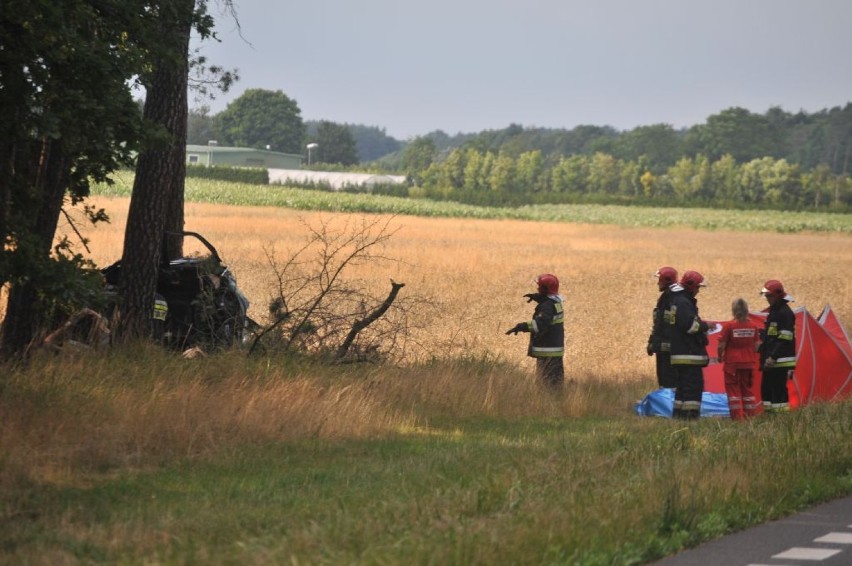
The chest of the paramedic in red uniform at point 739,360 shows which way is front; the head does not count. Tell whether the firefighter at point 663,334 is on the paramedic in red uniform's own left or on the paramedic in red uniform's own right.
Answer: on the paramedic in red uniform's own left

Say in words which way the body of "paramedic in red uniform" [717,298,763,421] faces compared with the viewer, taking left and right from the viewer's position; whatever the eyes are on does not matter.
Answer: facing away from the viewer

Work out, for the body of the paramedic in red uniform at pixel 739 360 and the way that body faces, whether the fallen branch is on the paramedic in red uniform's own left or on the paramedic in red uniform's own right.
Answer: on the paramedic in red uniform's own left

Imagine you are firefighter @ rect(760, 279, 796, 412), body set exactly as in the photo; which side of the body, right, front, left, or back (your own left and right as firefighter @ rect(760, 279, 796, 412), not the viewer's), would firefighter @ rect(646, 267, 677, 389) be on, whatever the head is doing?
front

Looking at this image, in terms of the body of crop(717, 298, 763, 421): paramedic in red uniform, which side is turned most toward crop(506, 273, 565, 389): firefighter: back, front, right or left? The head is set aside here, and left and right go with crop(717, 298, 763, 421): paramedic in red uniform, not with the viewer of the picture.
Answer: left

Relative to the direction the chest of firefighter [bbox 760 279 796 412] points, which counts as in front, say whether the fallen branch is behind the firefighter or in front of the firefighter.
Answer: in front

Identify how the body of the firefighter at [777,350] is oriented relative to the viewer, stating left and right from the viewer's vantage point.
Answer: facing to the left of the viewer

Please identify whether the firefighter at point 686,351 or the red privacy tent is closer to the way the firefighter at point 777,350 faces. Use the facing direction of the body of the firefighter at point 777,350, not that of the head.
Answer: the firefighter

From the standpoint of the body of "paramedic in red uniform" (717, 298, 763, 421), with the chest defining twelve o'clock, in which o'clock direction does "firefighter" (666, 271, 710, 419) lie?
"firefighter" (666, 271, 710, 419) is roughly at 8 o'clock from "paramedic in red uniform" (717, 298, 763, 421).

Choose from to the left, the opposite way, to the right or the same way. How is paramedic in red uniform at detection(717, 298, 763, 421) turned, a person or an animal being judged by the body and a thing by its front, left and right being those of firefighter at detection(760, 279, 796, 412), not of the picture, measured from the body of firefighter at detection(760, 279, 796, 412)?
to the right

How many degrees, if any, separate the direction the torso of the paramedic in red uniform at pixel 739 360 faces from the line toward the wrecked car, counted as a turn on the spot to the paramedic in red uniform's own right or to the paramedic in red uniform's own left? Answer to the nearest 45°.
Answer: approximately 90° to the paramedic in red uniform's own left

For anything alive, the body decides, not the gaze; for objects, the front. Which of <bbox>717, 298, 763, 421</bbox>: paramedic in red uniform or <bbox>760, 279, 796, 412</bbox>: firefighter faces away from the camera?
<bbox>717, 298, 763, 421</bbox>: paramedic in red uniform

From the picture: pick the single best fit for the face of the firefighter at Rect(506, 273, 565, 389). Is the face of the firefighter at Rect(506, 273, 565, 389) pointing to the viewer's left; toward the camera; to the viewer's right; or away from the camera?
to the viewer's left
